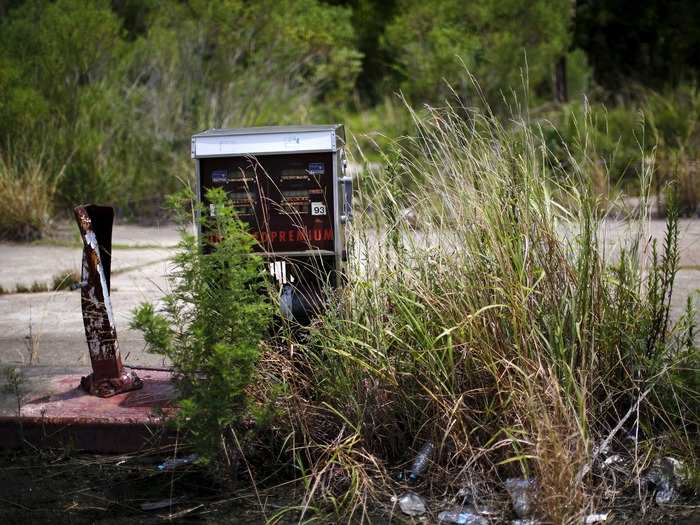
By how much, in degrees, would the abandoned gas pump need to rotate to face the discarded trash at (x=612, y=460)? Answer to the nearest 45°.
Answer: approximately 45° to its left

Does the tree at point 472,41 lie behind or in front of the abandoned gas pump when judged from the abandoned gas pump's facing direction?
behind

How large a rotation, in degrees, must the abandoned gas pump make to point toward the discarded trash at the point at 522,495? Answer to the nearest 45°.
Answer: approximately 45° to its left

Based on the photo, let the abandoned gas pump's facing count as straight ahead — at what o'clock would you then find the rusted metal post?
The rusted metal post is roughly at 3 o'clock from the abandoned gas pump.

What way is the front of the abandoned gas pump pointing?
toward the camera

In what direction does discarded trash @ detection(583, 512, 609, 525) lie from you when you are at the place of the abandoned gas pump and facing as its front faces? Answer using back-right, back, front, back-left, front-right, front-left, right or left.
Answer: front-left

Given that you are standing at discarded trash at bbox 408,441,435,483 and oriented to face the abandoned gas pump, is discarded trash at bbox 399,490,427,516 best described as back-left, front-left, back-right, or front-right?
back-left

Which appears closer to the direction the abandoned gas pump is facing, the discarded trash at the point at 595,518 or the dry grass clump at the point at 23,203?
the discarded trash

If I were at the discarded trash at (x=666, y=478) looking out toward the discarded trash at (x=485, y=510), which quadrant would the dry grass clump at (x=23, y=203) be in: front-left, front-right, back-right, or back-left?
front-right

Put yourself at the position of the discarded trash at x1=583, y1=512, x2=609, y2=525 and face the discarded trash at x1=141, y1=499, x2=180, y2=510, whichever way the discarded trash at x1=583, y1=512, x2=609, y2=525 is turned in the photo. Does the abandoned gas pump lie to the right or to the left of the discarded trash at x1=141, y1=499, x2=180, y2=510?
right

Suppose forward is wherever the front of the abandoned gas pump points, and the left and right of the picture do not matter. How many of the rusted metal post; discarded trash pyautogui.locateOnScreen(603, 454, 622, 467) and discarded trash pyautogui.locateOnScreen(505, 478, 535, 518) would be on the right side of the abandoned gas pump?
1
